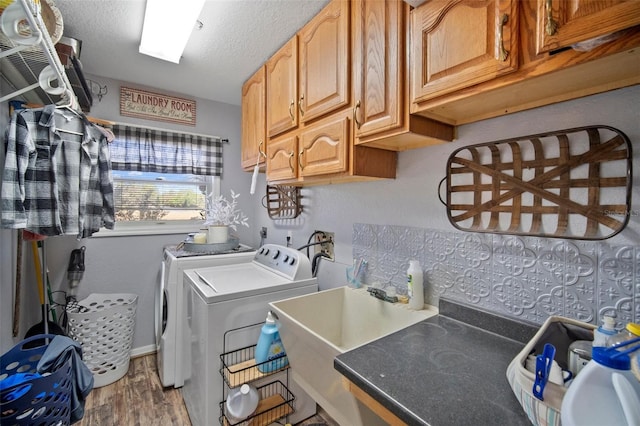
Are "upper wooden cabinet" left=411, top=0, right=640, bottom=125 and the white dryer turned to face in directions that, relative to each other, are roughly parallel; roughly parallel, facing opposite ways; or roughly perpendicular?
roughly parallel

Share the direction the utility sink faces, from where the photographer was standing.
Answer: facing the viewer and to the left of the viewer

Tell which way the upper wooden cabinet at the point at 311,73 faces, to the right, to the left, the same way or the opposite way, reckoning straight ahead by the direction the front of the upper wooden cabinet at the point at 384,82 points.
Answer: the same way

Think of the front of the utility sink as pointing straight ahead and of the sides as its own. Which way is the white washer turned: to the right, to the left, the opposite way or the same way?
the same way

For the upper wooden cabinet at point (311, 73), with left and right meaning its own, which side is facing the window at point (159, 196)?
right

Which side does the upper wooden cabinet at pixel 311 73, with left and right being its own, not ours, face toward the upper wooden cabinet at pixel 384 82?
left

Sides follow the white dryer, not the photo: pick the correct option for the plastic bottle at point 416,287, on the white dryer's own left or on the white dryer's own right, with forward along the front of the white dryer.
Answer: on the white dryer's own left

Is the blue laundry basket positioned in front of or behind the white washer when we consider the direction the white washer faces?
in front

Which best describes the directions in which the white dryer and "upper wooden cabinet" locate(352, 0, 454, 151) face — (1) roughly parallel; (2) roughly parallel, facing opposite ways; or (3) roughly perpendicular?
roughly parallel

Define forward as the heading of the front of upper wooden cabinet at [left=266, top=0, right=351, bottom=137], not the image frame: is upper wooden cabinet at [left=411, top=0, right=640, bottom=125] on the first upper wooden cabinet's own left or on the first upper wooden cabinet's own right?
on the first upper wooden cabinet's own left
